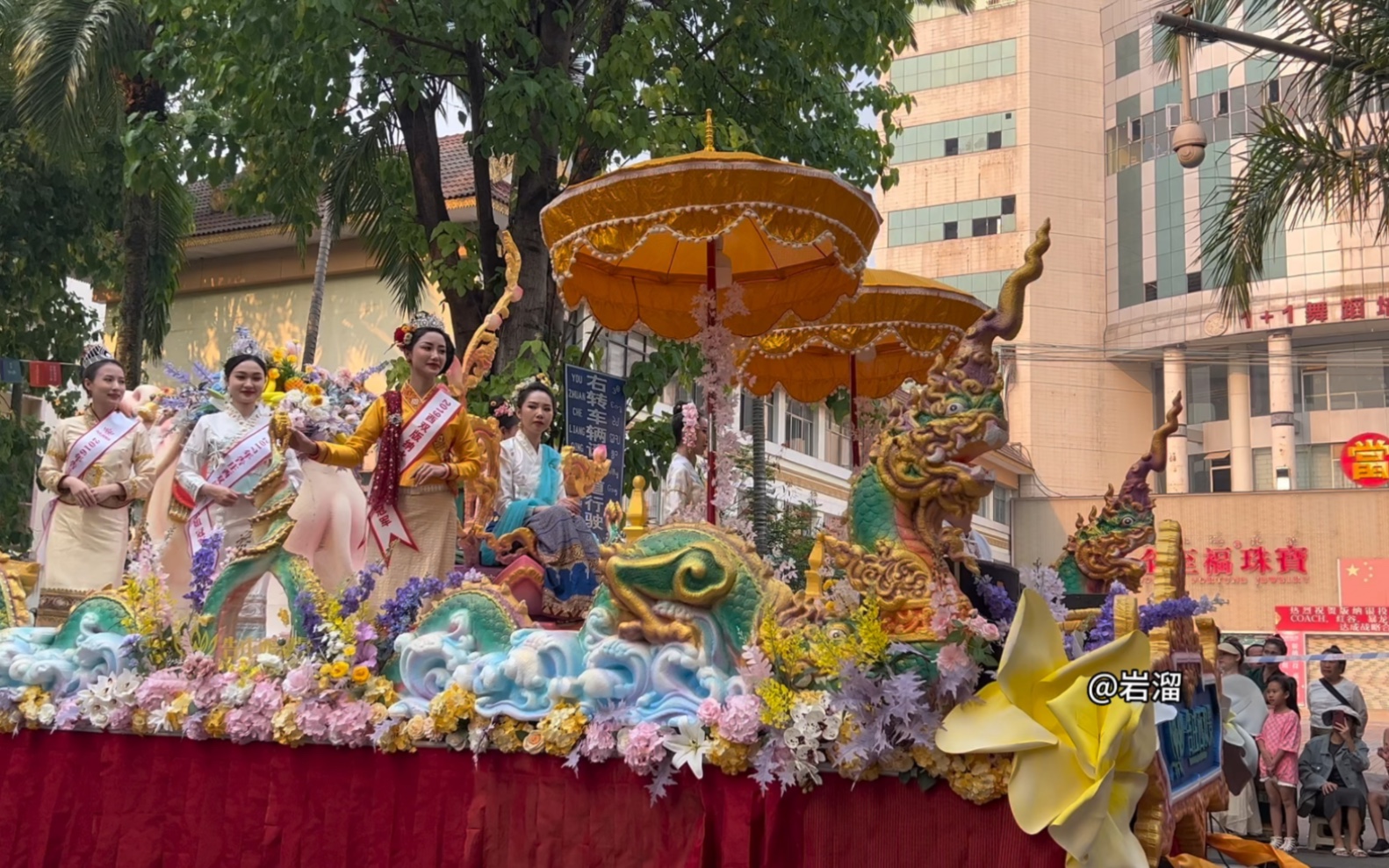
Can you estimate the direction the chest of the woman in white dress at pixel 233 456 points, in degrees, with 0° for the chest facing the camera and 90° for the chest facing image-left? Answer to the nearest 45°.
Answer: approximately 0°

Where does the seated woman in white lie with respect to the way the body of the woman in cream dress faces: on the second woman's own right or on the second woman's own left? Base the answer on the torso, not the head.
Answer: on the second woman's own left

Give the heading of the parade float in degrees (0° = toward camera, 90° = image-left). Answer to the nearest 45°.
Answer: approximately 315°

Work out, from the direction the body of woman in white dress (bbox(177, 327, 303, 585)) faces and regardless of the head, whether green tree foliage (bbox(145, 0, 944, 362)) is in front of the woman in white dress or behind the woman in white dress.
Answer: behind

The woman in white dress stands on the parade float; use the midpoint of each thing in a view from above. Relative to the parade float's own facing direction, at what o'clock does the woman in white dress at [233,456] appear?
The woman in white dress is roughly at 6 o'clock from the parade float.
